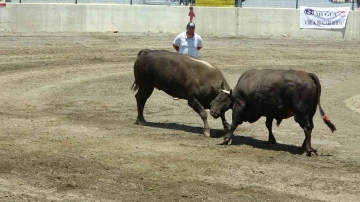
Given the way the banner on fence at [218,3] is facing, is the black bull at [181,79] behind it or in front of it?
in front

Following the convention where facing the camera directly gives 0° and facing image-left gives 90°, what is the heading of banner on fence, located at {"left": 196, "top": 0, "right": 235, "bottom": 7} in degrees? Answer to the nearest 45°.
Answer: approximately 0°

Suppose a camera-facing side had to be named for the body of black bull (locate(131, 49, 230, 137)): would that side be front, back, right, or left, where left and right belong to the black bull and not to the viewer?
right

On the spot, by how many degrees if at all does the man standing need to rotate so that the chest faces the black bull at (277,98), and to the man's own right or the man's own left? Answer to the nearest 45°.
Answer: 0° — they already face it

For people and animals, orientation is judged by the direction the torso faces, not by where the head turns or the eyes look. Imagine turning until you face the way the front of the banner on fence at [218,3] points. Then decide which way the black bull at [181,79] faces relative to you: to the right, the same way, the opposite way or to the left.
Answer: to the left

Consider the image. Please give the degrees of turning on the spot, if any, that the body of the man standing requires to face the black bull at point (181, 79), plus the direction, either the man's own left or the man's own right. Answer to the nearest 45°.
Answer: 0° — they already face it

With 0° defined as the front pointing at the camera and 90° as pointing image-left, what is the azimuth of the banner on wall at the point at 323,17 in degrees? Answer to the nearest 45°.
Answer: approximately 0°

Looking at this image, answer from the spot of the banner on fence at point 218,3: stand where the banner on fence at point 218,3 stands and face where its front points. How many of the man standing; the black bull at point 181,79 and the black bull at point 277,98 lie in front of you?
3

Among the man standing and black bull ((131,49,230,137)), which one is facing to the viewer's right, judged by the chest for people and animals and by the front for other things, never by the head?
the black bull

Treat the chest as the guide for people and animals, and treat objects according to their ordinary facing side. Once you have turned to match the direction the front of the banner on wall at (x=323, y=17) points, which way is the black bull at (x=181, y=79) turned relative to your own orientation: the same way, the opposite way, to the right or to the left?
to the left

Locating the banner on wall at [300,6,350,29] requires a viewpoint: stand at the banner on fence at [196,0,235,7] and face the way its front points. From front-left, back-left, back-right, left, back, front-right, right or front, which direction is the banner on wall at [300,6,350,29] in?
left

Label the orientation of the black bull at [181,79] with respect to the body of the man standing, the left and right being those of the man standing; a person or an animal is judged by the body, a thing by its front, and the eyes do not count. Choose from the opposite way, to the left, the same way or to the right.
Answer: to the left

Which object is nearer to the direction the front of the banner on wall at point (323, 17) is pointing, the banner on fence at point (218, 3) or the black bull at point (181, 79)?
the black bull

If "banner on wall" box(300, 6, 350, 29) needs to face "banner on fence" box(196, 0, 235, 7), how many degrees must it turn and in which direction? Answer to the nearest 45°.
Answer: approximately 90° to its right
